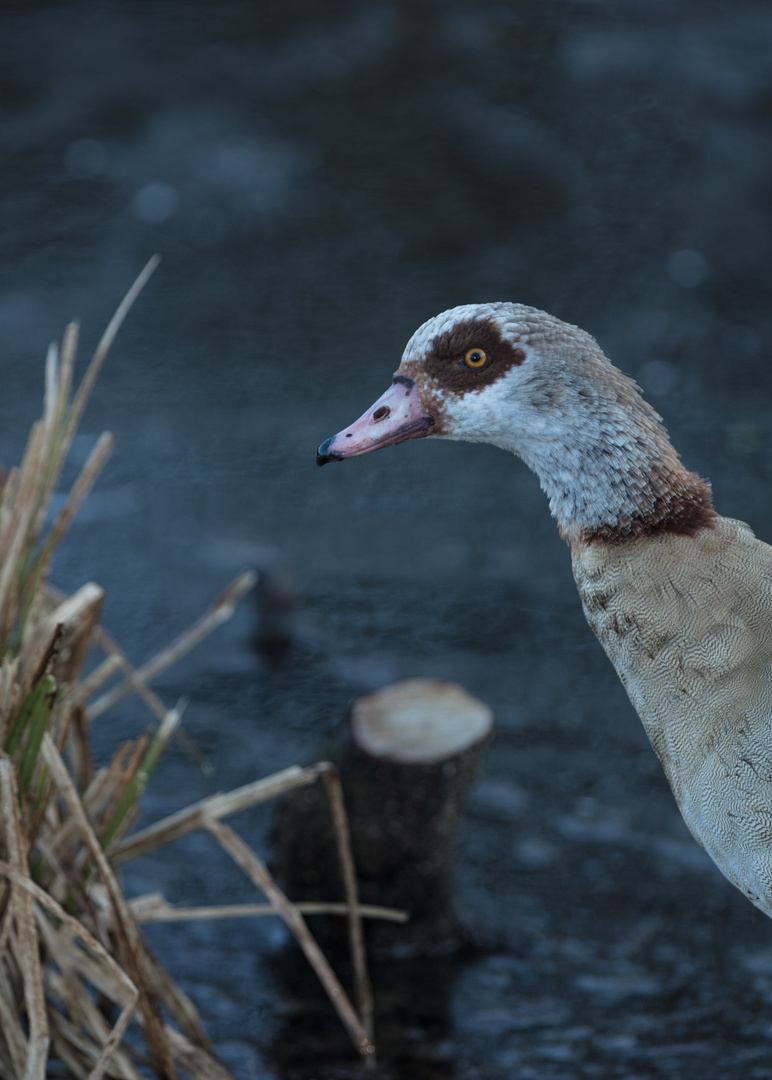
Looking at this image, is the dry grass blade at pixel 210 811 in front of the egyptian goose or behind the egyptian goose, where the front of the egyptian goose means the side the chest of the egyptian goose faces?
in front

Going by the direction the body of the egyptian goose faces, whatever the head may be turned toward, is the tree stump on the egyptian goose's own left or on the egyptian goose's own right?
on the egyptian goose's own right

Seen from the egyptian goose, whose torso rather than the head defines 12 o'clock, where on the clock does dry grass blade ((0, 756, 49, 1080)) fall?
The dry grass blade is roughly at 12 o'clock from the egyptian goose.

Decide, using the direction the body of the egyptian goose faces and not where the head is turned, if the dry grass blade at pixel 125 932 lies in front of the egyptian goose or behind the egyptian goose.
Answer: in front

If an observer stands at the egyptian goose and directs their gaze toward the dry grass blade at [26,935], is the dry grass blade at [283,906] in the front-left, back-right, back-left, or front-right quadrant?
front-right

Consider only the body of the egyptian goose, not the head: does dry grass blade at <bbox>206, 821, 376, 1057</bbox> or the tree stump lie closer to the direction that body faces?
the dry grass blade

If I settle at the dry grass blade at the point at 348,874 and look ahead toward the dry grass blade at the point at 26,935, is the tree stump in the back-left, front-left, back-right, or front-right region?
back-right

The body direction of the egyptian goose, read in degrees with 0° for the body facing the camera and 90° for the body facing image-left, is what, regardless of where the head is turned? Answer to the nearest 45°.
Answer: approximately 90°

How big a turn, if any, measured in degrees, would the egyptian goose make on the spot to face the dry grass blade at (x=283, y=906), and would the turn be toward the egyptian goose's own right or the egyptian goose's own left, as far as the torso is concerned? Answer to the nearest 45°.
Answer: approximately 45° to the egyptian goose's own right
